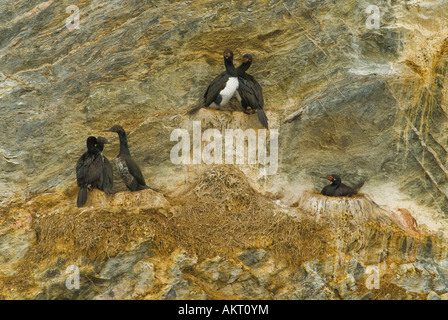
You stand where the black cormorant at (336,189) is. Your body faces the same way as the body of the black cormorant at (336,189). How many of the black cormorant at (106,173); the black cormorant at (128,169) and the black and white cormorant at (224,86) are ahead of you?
3

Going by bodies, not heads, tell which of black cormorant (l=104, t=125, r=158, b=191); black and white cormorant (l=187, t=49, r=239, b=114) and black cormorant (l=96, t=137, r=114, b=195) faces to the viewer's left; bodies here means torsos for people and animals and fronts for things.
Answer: black cormorant (l=104, t=125, r=158, b=191)

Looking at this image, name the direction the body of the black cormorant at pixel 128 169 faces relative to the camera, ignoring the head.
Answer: to the viewer's left

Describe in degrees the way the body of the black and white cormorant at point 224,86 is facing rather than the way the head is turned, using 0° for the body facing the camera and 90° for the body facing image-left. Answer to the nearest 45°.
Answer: approximately 315°

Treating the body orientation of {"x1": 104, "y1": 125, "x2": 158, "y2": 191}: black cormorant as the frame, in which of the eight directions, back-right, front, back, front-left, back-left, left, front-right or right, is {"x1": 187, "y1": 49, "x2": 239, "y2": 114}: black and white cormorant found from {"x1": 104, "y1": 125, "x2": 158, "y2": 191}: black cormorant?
back

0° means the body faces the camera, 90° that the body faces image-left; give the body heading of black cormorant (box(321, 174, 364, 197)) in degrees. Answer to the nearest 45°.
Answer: approximately 90°

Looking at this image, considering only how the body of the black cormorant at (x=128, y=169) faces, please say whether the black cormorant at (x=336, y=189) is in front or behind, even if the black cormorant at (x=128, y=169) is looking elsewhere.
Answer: behind
